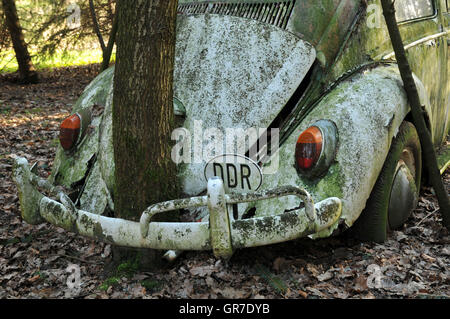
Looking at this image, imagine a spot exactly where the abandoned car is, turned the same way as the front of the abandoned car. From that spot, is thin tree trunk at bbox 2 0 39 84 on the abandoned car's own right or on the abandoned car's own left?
on the abandoned car's own left

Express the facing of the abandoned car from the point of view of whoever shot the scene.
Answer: facing away from the viewer and to the right of the viewer
